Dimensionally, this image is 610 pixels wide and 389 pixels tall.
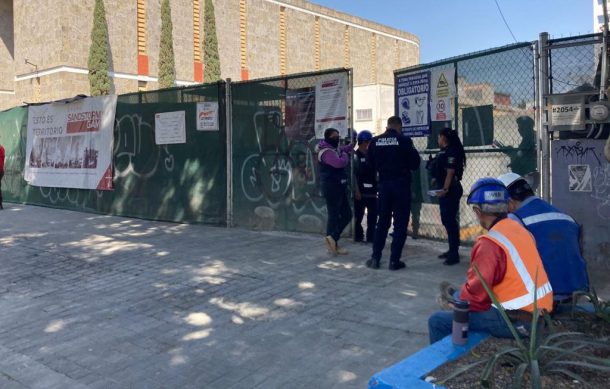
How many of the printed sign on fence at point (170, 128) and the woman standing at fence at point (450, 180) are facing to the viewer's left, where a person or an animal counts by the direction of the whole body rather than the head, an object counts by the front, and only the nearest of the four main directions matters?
1

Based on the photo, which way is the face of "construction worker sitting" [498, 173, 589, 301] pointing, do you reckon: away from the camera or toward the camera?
away from the camera

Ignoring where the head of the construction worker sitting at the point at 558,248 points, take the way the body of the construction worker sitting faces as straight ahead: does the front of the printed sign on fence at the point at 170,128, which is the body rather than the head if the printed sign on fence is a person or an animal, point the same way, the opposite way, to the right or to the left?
the opposite way

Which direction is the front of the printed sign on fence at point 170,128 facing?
toward the camera

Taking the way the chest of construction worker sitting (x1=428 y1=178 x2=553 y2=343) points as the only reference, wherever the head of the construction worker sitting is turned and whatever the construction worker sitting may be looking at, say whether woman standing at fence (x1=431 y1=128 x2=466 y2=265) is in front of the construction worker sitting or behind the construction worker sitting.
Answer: in front

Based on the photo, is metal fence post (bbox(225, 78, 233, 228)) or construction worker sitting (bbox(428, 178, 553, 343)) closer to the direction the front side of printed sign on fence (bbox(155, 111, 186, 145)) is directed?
the construction worker sitting

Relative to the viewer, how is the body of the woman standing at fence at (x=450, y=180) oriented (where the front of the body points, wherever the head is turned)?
to the viewer's left

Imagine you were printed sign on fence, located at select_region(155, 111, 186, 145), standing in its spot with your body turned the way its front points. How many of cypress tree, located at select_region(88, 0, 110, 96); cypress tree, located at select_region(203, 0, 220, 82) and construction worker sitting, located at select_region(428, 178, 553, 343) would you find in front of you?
1

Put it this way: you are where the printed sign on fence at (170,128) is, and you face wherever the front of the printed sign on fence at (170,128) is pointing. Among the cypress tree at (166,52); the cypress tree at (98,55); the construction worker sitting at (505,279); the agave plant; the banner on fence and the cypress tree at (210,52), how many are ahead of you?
2

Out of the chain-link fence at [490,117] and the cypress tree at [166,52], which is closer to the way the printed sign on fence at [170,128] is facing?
the chain-link fence

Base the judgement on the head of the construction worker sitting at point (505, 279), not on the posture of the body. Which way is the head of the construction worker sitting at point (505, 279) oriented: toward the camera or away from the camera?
away from the camera
